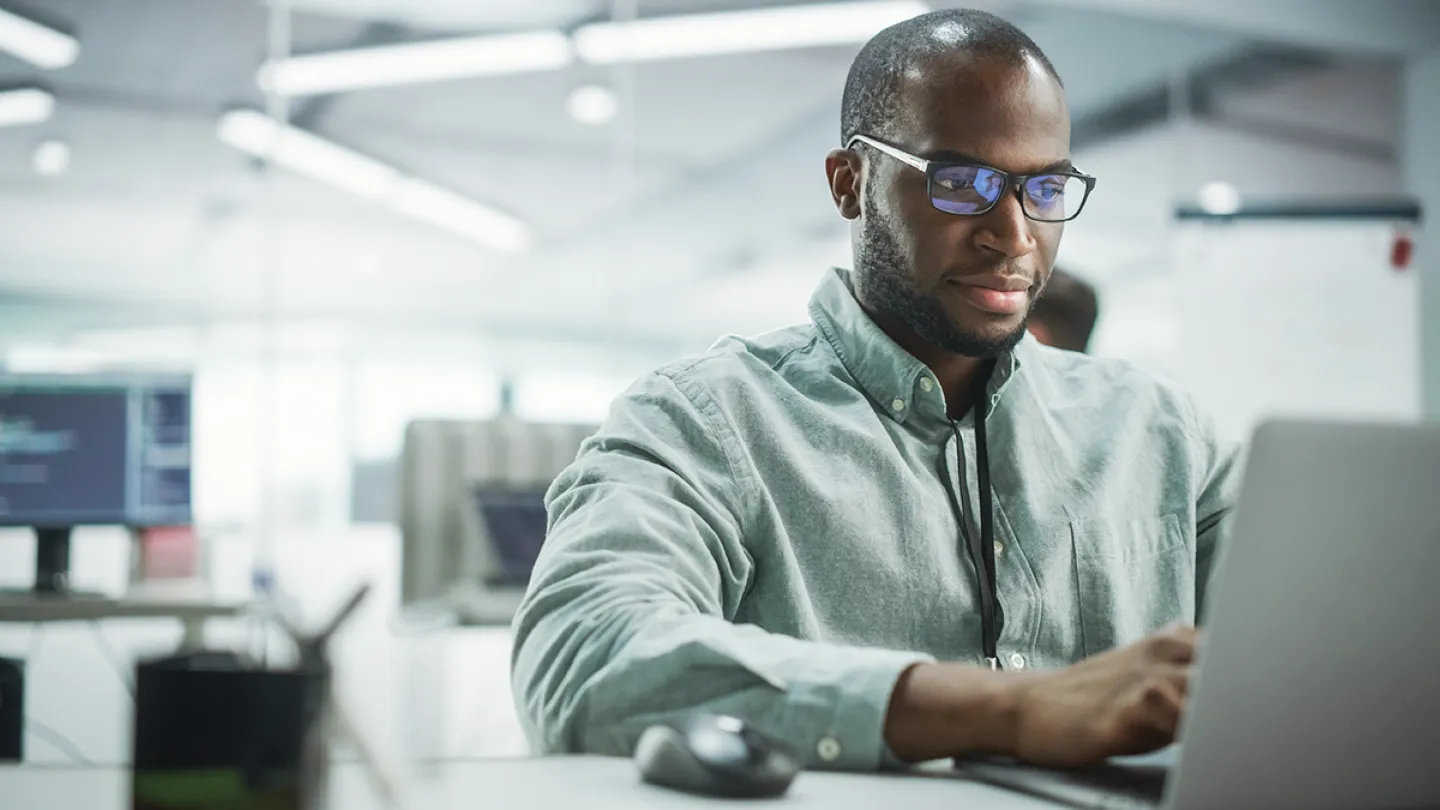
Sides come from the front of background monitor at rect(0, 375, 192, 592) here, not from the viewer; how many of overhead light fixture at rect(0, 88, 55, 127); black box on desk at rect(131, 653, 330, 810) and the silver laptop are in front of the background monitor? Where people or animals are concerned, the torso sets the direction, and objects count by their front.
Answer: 2

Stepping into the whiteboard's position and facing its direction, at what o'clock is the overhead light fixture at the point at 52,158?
The overhead light fixture is roughly at 2 o'clock from the whiteboard.

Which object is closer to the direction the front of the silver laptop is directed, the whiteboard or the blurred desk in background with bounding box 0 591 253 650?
the blurred desk in background

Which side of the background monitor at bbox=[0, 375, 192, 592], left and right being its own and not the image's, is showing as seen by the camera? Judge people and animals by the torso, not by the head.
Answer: front

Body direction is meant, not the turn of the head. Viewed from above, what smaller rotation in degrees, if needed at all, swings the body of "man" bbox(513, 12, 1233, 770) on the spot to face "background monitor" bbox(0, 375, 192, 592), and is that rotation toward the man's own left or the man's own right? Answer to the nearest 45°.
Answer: approximately 180°

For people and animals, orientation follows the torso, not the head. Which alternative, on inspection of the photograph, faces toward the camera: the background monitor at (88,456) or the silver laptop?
the background monitor

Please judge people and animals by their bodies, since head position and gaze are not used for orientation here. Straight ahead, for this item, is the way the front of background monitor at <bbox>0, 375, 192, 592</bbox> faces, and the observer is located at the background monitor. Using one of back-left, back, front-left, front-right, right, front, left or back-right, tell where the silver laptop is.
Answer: front

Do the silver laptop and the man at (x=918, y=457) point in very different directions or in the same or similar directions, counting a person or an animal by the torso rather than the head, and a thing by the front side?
very different directions

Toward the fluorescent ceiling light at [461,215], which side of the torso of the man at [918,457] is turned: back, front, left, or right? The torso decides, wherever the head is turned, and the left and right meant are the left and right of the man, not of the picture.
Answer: back

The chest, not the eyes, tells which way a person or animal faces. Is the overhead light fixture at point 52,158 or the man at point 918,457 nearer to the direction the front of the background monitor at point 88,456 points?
the man

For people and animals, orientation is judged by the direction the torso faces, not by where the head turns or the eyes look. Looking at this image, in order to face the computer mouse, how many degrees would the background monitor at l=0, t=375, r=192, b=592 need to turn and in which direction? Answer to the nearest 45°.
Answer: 0° — it already faces it

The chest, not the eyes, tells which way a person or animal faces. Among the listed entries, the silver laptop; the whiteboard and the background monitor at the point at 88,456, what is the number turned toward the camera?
2

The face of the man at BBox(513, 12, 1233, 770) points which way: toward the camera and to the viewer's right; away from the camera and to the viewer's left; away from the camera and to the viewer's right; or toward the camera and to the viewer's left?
toward the camera and to the viewer's right

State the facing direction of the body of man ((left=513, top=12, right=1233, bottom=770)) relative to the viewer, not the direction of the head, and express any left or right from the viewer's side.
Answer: facing the viewer and to the right of the viewer
